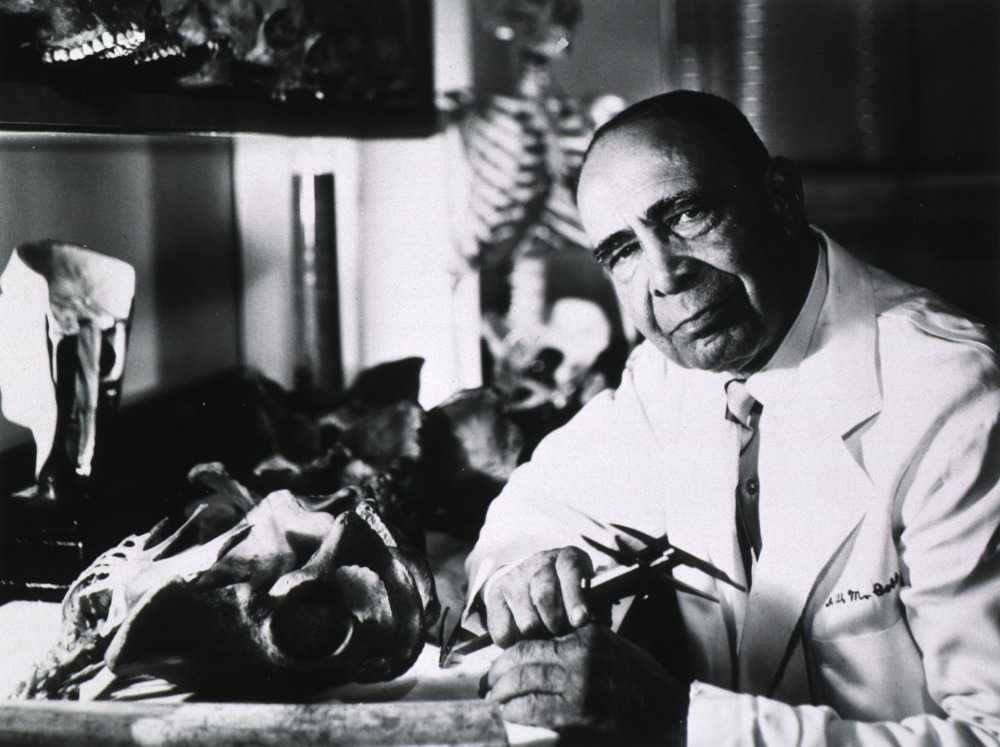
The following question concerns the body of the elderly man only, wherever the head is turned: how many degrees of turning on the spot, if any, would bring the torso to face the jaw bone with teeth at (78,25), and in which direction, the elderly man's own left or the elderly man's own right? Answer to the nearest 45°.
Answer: approximately 45° to the elderly man's own right

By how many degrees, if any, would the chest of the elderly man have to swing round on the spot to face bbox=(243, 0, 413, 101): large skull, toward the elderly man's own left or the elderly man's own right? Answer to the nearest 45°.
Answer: approximately 90° to the elderly man's own right

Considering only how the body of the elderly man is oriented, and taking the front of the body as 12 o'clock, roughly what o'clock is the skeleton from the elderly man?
The skeleton is roughly at 4 o'clock from the elderly man.

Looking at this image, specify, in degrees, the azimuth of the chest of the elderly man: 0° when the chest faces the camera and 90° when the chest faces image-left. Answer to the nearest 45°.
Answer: approximately 45°
